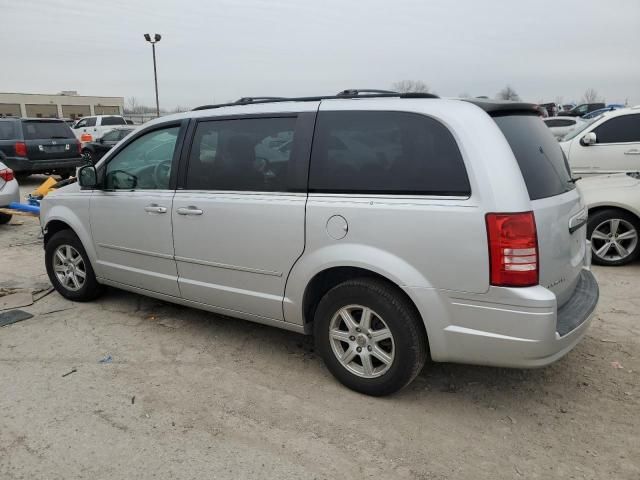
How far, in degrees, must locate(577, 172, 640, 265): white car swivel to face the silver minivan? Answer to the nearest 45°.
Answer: approximately 45° to its left

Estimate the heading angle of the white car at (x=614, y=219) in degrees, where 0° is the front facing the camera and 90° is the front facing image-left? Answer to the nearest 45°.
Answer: approximately 45°

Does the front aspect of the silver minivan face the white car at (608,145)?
no

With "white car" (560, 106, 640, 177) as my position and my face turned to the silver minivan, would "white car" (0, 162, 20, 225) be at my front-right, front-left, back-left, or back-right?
front-right

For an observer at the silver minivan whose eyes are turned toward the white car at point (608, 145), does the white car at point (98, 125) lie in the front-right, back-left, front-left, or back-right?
front-left

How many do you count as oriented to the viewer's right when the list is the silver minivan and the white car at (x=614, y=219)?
0

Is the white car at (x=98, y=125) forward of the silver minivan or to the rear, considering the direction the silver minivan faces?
forward

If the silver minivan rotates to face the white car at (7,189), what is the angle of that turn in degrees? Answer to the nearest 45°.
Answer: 0° — it already faces it

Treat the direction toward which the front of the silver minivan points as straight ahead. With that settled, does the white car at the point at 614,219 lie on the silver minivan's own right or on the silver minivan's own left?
on the silver minivan's own right

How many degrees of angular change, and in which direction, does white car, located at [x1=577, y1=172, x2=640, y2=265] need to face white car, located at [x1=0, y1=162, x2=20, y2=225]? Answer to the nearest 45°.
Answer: approximately 45° to its right

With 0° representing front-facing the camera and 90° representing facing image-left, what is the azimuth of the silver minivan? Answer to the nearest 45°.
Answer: approximately 135°
